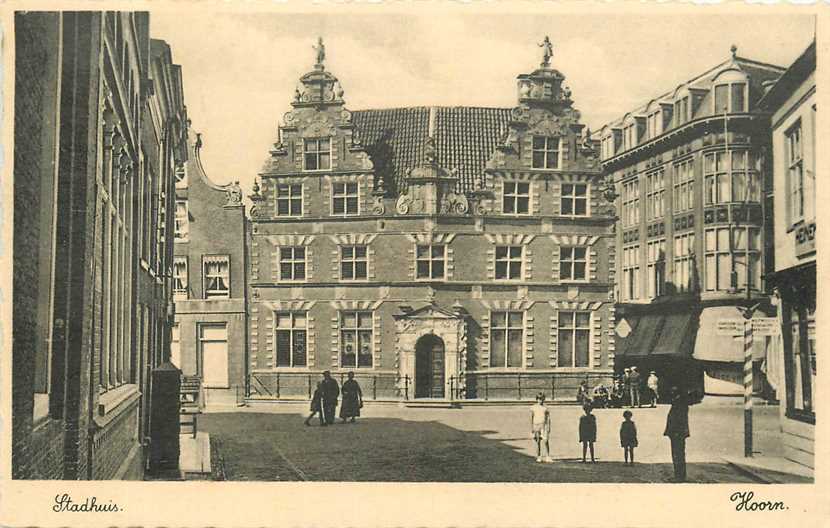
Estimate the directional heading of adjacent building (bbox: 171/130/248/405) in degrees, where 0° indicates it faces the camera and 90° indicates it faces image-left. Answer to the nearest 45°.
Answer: approximately 0°

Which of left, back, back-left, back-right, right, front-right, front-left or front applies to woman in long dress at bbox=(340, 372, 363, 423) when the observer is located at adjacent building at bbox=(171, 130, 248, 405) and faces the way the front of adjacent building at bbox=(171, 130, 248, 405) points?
left

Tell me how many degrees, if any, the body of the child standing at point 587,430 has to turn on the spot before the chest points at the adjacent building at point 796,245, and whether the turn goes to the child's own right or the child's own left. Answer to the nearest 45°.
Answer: approximately 90° to the child's own left

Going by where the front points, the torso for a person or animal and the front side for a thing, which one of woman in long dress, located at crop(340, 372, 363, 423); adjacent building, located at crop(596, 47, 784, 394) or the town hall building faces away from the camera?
the woman in long dress

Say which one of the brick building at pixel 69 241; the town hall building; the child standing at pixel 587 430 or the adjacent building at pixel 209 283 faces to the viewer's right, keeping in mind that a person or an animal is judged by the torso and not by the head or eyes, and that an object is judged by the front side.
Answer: the brick building

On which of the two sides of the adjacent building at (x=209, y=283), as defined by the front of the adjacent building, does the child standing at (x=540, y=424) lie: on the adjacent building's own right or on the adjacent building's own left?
on the adjacent building's own left

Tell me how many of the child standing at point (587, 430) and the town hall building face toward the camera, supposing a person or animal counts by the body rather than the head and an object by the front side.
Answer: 2

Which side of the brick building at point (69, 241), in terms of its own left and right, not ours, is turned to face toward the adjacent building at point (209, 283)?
left

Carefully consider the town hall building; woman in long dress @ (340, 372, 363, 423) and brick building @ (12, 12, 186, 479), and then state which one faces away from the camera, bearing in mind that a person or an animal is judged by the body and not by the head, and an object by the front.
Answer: the woman in long dress

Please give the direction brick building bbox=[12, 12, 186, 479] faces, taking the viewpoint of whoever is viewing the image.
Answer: facing to the right of the viewer
